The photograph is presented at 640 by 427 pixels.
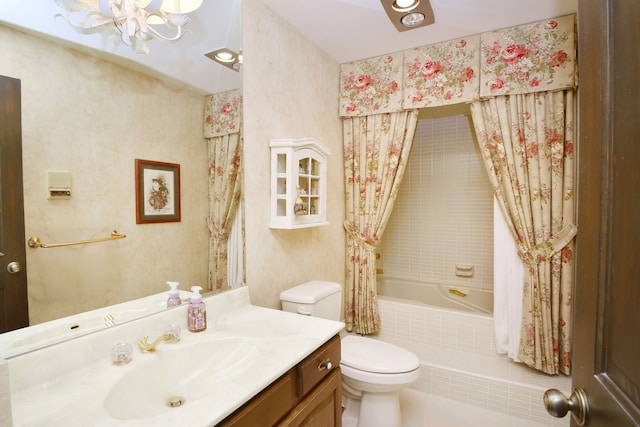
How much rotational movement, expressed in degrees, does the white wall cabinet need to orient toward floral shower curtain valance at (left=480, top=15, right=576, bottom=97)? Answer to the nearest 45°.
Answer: approximately 45° to its left

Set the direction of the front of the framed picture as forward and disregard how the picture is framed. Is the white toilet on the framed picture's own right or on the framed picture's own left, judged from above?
on the framed picture's own left

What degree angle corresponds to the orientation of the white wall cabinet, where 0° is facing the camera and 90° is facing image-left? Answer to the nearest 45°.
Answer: approximately 315°

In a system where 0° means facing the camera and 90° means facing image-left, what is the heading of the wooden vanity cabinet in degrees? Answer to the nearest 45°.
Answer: approximately 315°
